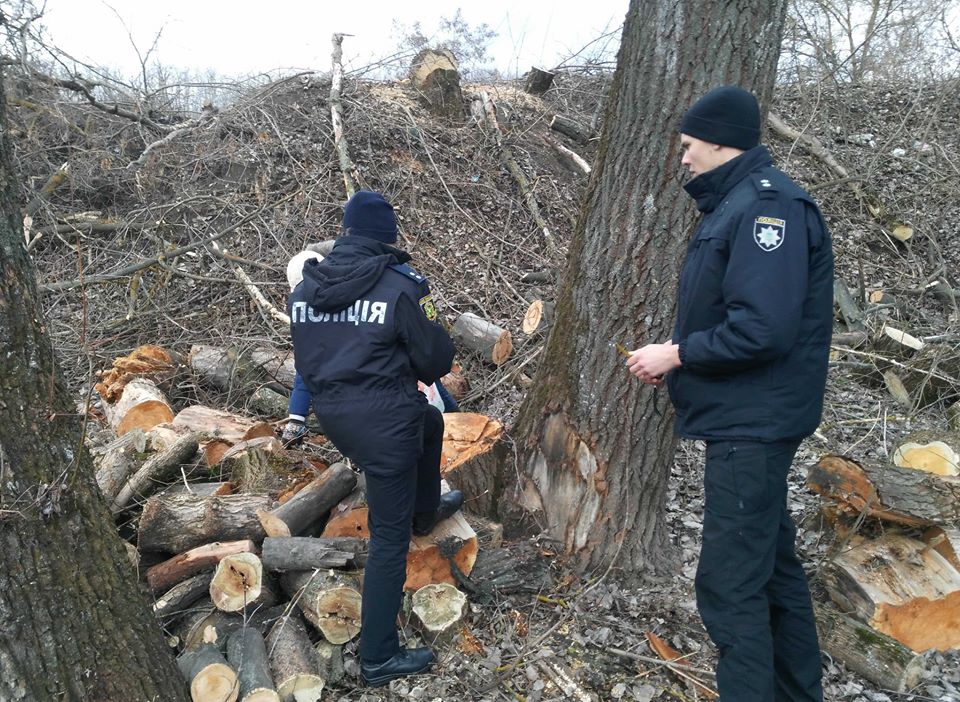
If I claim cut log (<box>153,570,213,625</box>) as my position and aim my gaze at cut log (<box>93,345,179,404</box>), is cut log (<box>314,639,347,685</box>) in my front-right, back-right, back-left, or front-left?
back-right

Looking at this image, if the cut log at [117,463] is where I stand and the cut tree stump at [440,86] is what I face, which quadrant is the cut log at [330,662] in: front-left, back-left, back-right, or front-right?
back-right

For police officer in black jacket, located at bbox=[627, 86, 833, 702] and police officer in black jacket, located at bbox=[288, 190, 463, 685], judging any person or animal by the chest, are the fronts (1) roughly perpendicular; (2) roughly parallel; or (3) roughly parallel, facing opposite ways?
roughly perpendicular

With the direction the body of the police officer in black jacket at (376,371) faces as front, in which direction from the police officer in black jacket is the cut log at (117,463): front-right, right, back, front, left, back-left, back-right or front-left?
left

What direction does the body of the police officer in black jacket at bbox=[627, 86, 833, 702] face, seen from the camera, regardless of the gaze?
to the viewer's left

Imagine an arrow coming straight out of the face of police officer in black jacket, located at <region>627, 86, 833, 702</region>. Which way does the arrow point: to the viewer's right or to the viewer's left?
to the viewer's left

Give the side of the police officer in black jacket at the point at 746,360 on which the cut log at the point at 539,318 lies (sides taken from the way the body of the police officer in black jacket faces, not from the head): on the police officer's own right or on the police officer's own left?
on the police officer's own right

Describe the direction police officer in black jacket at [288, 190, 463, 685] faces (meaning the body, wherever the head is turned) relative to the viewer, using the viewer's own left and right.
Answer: facing away from the viewer and to the right of the viewer

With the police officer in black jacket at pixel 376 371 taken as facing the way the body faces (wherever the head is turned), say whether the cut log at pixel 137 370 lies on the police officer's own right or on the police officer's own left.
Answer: on the police officer's own left

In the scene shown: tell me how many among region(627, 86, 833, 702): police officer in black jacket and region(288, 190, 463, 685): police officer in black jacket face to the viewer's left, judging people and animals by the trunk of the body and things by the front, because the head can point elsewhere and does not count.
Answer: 1

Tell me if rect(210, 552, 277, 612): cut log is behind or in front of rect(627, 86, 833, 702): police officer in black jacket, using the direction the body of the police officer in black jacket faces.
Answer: in front

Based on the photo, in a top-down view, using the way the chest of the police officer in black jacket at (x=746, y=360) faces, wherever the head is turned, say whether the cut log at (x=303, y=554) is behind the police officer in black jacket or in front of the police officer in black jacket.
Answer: in front

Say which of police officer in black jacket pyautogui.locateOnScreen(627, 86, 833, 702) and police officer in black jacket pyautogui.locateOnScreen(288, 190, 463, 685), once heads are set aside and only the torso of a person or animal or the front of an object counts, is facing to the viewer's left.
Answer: police officer in black jacket pyautogui.locateOnScreen(627, 86, 833, 702)
